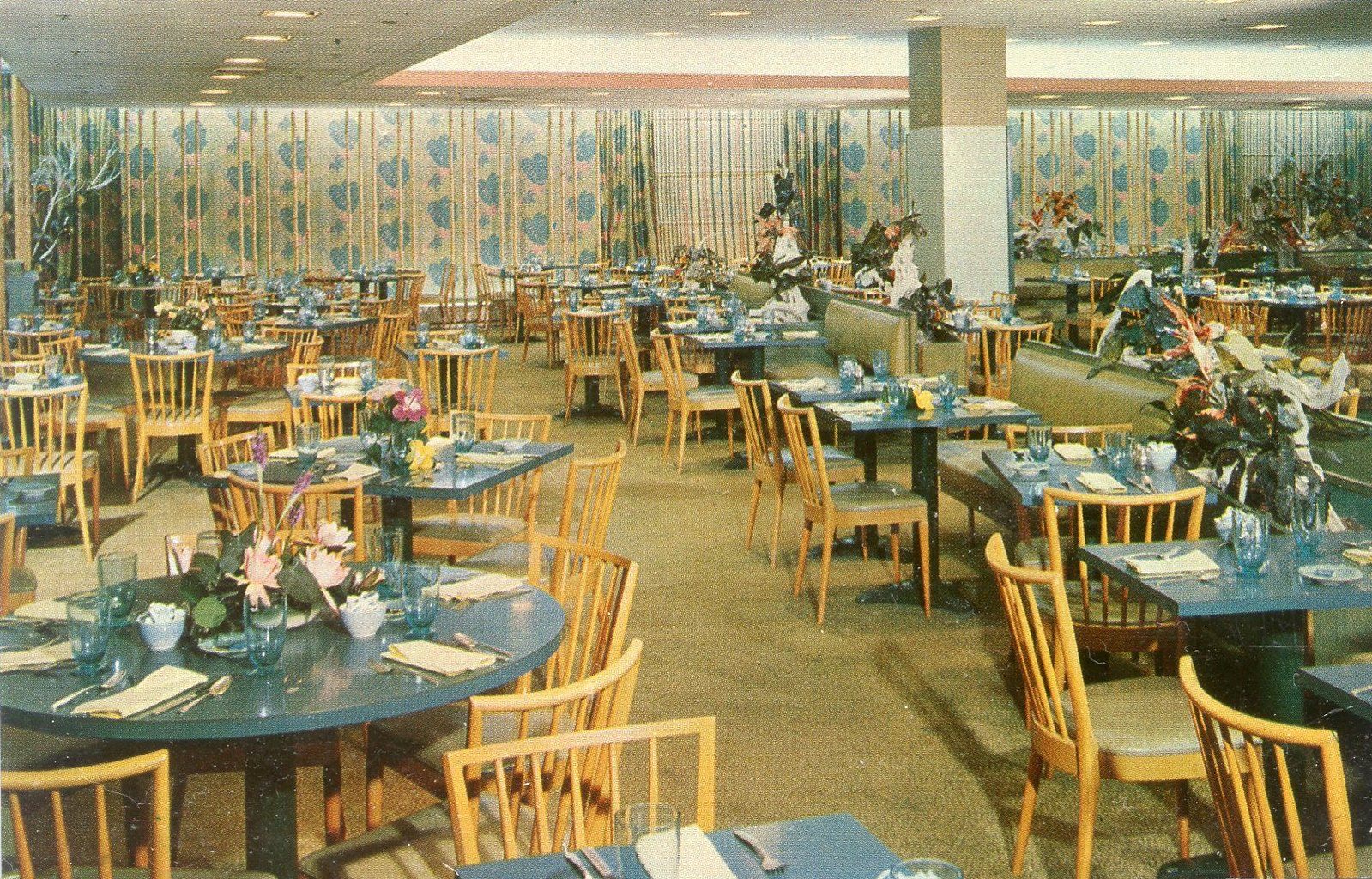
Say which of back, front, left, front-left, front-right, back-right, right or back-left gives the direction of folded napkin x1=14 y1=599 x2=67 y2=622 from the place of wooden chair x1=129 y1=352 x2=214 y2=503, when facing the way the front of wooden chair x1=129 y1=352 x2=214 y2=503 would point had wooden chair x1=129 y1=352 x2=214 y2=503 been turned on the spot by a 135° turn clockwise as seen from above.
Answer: front-right

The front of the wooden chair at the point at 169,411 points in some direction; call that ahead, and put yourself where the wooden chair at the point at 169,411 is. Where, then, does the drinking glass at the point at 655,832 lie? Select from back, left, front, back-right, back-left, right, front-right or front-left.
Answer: back

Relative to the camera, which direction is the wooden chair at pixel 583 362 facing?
away from the camera

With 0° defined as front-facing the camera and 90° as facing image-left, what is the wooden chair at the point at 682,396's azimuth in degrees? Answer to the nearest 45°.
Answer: approximately 225°

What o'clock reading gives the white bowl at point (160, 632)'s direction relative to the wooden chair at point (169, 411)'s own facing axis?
The white bowl is roughly at 6 o'clock from the wooden chair.

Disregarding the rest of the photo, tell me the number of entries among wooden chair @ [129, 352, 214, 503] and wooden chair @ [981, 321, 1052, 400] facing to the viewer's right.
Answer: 0

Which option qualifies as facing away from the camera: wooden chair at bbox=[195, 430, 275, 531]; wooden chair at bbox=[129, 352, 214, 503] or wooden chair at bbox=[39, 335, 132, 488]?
wooden chair at bbox=[129, 352, 214, 503]

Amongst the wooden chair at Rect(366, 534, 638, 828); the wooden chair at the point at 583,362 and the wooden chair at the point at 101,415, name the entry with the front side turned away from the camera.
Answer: the wooden chair at the point at 583,362

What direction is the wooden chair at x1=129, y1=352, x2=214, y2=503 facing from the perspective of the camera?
away from the camera
